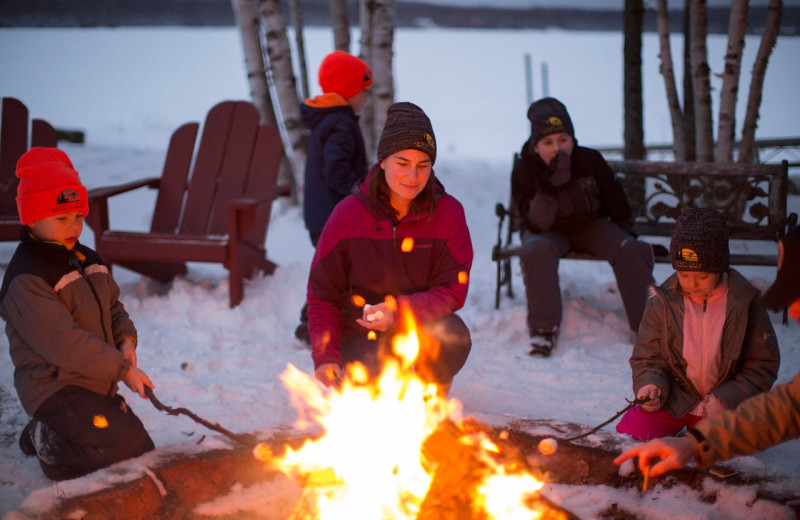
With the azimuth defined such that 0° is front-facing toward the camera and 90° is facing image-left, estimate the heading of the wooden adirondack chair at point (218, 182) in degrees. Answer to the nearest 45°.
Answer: approximately 45°

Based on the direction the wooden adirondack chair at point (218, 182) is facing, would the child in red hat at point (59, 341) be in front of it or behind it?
in front

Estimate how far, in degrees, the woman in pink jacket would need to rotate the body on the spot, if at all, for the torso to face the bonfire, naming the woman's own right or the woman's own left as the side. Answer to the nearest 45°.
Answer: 0° — they already face it

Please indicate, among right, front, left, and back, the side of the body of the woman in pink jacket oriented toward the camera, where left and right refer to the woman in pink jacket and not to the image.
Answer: front

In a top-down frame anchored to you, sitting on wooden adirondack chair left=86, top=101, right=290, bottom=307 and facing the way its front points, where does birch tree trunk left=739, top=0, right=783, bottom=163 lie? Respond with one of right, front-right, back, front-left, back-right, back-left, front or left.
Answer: back-left

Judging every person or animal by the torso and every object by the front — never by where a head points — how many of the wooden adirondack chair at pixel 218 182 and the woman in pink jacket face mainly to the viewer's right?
0

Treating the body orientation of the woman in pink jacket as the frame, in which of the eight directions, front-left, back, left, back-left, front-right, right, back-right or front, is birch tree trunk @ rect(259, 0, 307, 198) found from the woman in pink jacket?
back

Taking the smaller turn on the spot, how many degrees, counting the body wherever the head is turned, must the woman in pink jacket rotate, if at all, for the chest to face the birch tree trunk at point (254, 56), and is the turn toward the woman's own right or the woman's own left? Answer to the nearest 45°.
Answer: approximately 180°

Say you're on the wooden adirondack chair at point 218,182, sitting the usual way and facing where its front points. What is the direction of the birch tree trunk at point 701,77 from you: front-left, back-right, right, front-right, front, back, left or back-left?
back-left

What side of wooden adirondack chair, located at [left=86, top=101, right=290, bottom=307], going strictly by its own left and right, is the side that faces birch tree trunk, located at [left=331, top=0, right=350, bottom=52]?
back
